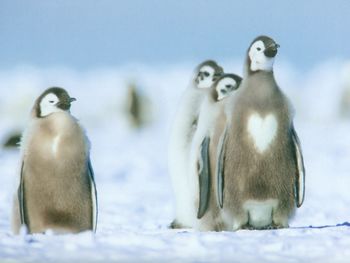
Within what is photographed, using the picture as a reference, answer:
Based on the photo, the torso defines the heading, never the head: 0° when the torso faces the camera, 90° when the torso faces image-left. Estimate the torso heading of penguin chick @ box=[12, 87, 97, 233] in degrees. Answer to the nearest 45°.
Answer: approximately 0°

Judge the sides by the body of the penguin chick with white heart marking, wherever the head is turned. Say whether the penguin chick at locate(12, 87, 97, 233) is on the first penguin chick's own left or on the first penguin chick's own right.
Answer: on the first penguin chick's own right

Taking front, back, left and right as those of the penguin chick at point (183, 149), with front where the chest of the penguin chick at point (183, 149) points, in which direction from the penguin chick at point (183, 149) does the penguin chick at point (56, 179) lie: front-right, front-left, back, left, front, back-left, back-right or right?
back-right

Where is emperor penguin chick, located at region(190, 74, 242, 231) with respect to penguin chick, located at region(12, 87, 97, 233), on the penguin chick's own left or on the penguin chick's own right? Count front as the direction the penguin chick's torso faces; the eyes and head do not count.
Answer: on the penguin chick's own left

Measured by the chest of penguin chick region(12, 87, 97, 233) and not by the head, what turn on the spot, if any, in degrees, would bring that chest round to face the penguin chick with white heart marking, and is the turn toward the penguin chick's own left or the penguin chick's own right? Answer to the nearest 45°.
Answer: approximately 90° to the penguin chick's own left
